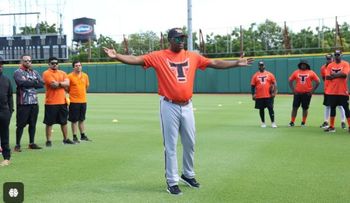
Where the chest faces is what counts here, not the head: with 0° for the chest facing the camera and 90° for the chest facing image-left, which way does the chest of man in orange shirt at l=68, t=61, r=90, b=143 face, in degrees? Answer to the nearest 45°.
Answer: approximately 315°

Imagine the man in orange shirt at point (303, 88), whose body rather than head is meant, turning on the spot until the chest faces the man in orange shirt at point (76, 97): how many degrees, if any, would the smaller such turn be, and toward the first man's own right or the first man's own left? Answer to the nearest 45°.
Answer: approximately 45° to the first man's own right

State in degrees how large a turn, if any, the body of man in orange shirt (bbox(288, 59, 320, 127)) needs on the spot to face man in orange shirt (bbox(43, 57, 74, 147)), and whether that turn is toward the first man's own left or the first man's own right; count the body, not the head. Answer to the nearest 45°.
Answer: approximately 45° to the first man's own right
